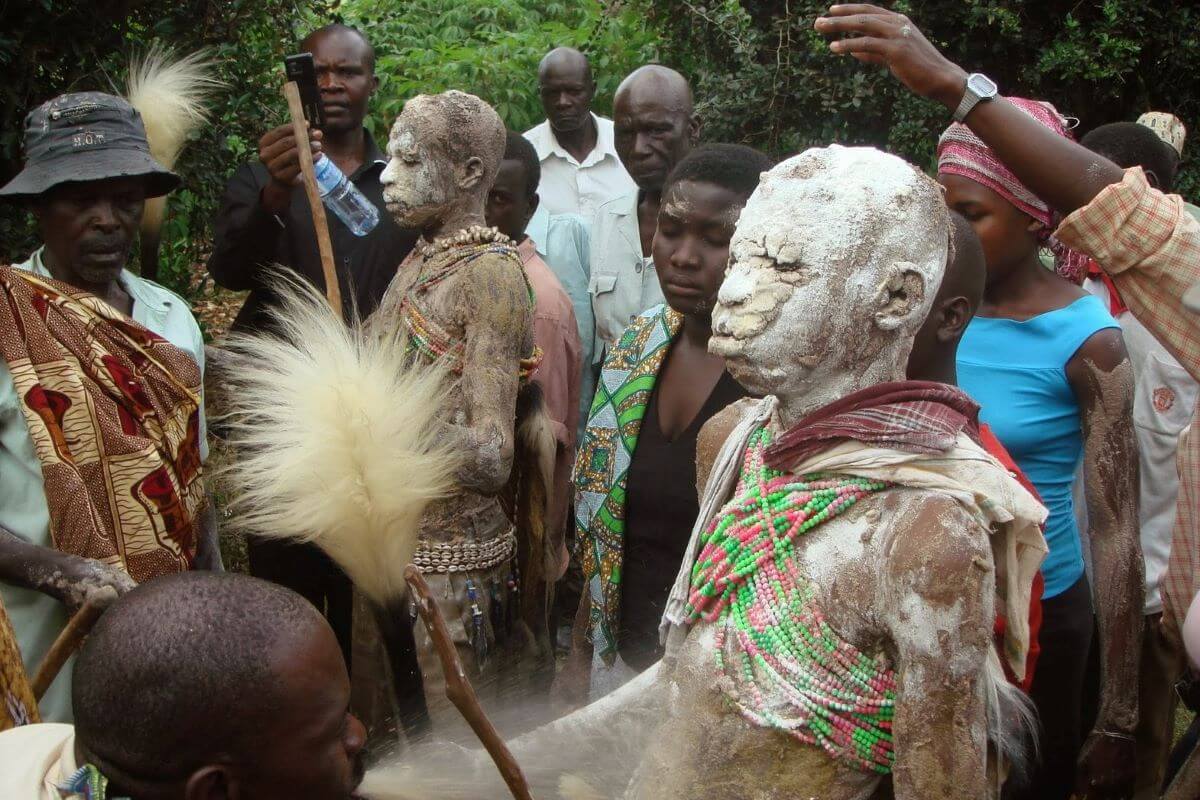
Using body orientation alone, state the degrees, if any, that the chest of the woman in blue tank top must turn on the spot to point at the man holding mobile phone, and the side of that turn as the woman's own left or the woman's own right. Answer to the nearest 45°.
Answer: approximately 45° to the woman's own right

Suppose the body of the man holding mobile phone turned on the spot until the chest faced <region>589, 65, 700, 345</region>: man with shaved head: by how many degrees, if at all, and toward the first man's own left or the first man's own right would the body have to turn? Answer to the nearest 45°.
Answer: approximately 135° to the first man's own left

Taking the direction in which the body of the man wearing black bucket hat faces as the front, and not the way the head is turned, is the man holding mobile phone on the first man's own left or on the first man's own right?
on the first man's own left

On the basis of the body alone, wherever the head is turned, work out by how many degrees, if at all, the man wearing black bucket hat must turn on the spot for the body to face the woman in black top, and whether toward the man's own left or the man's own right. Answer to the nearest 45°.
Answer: approximately 45° to the man's own left

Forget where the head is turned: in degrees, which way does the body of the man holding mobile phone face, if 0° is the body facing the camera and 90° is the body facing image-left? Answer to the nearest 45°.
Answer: approximately 0°

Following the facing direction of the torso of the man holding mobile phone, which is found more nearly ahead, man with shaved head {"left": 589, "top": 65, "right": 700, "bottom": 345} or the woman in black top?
the woman in black top

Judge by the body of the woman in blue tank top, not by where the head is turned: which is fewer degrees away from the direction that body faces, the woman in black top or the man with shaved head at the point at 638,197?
the woman in black top

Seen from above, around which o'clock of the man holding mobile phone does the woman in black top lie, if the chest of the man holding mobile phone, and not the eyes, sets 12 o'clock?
The woman in black top is roughly at 11 o'clock from the man holding mobile phone.

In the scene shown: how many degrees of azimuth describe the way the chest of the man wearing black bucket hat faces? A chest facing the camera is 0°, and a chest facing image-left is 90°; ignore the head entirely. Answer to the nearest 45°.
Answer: approximately 315°

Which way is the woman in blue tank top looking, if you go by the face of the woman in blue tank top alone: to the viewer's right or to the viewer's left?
to the viewer's left

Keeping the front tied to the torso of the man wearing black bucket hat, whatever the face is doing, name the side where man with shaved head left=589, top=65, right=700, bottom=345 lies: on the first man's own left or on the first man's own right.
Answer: on the first man's own left
